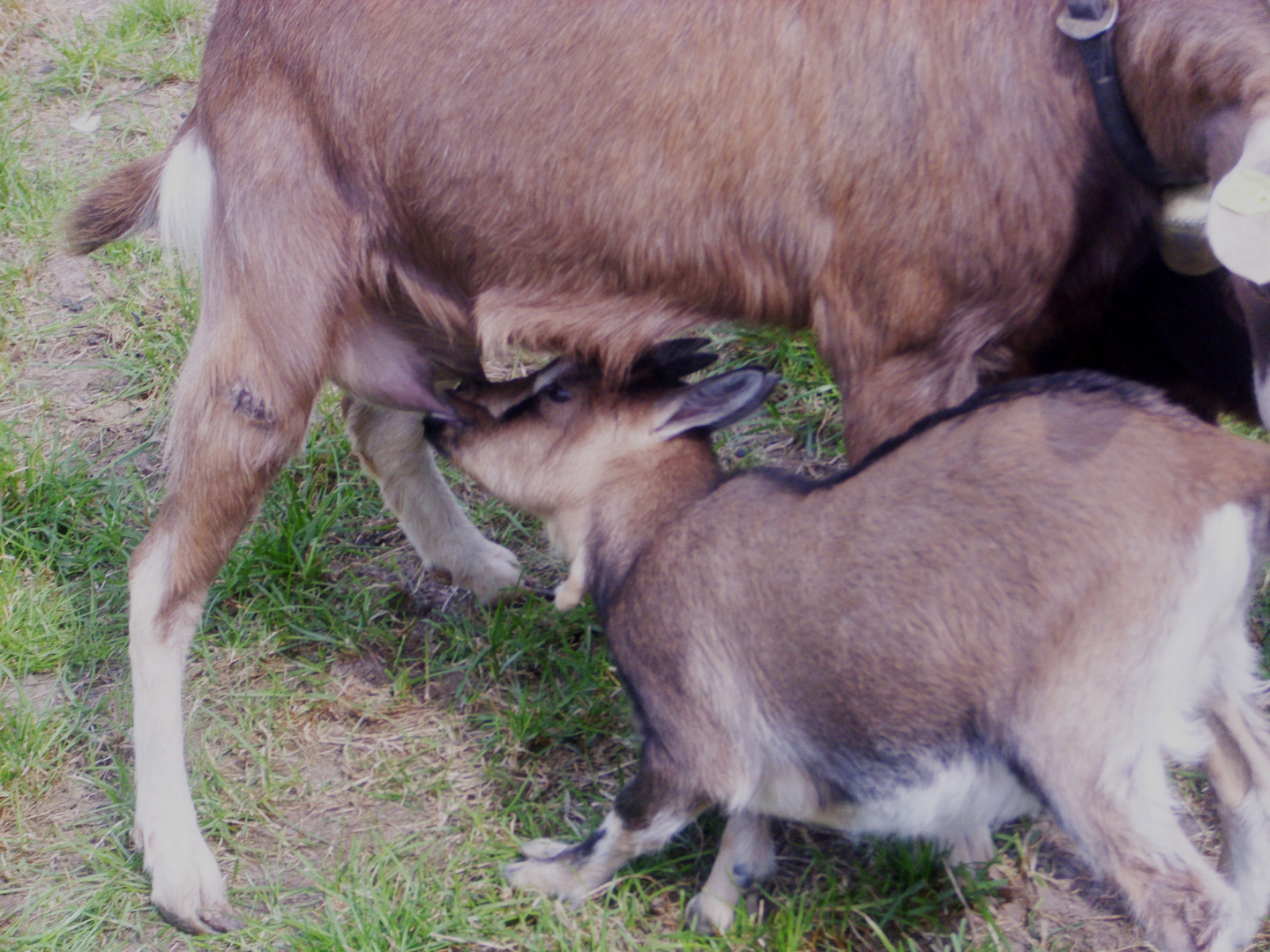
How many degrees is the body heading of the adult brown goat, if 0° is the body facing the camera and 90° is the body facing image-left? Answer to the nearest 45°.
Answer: approximately 270°

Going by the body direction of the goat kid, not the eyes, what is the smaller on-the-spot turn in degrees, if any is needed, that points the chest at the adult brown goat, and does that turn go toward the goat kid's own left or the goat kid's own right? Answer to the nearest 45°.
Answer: approximately 45° to the goat kid's own right

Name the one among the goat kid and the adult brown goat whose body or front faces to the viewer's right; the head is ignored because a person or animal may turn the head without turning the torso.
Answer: the adult brown goat

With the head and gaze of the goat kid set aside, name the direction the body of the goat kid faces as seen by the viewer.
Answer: to the viewer's left

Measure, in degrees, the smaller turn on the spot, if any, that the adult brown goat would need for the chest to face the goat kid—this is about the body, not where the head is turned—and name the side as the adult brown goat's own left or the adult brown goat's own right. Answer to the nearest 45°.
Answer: approximately 45° to the adult brown goat's own right

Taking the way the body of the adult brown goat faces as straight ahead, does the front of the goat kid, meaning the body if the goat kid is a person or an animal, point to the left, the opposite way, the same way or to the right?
the opposite way
